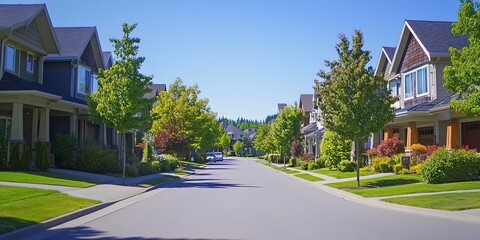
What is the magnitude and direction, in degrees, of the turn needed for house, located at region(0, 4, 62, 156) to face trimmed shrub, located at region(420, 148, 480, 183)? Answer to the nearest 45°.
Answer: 0° — it already faces it

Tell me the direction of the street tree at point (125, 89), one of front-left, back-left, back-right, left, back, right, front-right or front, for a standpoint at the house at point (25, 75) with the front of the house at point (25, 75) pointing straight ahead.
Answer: front

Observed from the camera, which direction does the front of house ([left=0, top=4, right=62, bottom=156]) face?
facing the viewer and to the right of the viewer

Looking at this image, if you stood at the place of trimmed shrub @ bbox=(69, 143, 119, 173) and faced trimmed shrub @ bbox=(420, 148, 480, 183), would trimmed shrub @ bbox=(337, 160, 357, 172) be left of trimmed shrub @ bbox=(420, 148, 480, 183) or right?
left

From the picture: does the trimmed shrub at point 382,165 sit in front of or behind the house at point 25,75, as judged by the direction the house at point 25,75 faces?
in front

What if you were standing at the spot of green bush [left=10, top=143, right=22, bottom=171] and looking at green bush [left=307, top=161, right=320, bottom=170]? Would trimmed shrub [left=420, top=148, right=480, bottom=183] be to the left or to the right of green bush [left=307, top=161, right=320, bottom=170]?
right

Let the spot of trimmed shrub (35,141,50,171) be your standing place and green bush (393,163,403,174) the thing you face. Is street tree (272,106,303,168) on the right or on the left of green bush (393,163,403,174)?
left

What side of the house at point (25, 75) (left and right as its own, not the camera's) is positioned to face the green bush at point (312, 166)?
left

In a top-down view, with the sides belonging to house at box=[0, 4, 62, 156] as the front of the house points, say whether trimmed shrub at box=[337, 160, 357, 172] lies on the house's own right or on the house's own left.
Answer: on the house's own left

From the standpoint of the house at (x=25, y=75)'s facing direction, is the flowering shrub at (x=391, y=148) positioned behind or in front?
in front

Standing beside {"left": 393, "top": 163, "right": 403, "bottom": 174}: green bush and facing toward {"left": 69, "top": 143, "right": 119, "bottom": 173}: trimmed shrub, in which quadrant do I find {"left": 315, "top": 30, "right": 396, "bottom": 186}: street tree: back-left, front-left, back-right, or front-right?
front-left

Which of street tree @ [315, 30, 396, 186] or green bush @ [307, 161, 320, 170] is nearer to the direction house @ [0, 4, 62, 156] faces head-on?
the street tree
